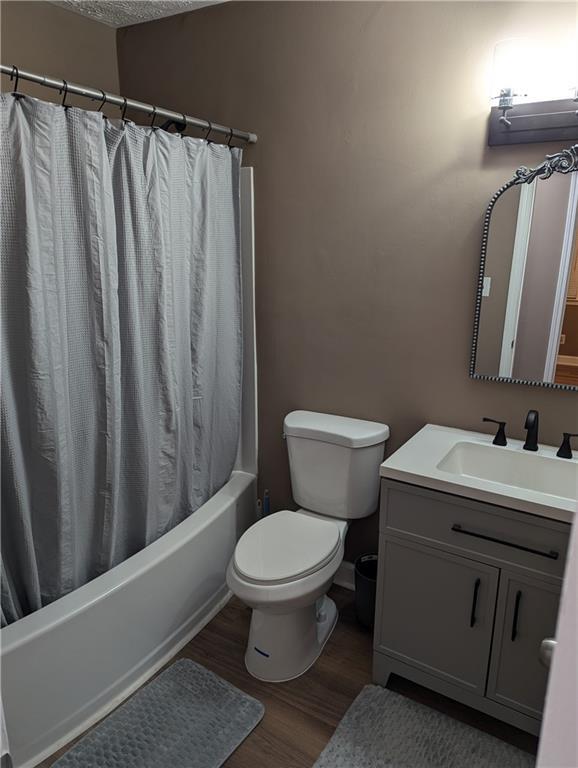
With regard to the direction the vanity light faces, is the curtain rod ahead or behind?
ahead

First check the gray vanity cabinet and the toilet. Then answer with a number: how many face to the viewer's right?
0

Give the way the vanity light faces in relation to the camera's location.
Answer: facing the viewer and to the left of the viewer

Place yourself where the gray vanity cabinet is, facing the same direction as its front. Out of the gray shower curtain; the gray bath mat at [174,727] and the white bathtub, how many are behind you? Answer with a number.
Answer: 0

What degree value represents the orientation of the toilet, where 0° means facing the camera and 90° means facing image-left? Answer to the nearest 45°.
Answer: approximately 45°

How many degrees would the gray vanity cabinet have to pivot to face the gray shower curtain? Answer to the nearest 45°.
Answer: approximately 45° to its right

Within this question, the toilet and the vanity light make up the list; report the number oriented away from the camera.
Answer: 0

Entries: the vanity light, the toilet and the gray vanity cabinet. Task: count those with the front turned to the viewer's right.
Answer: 0

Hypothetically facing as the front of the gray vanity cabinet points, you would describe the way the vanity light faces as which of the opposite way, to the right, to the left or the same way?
the same way

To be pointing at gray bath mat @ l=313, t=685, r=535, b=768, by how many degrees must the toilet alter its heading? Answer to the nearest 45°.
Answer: approximately 90° to its left

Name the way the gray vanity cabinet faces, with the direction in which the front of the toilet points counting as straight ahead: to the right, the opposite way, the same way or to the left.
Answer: the same way

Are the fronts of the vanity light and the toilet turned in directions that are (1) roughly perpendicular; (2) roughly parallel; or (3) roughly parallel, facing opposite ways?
roughly parallel
